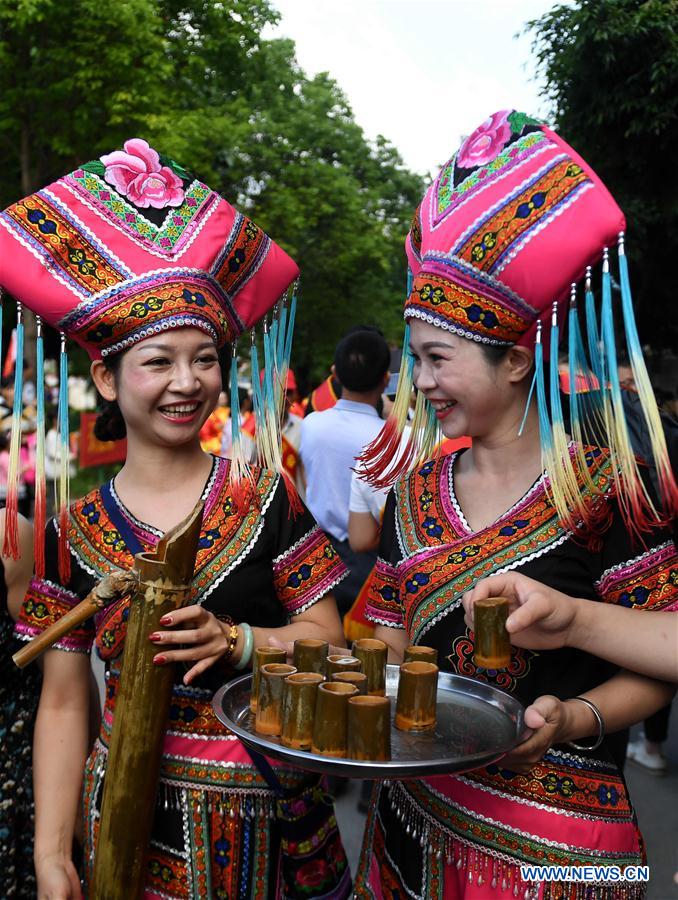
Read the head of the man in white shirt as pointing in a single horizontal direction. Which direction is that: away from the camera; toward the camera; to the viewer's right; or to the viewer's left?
away from the camera

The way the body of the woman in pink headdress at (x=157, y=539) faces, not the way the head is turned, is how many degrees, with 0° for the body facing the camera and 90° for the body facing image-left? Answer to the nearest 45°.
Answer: approximately 0°

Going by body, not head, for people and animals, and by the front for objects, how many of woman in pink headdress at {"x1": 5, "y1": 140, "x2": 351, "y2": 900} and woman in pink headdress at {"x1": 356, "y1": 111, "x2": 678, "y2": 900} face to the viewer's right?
0

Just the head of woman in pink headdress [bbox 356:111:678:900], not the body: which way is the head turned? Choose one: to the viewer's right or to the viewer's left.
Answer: to the viewer's left

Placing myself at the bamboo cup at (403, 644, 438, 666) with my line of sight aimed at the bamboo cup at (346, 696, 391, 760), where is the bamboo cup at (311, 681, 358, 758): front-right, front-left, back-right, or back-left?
front-right

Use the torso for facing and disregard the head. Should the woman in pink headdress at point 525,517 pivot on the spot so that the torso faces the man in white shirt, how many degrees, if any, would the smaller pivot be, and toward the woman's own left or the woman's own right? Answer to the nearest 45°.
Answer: approximately 135° to the woman's own right

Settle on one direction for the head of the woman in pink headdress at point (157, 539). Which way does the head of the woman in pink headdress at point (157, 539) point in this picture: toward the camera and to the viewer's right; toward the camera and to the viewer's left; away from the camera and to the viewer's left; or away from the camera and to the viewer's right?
toward the camera and to the viewer's right

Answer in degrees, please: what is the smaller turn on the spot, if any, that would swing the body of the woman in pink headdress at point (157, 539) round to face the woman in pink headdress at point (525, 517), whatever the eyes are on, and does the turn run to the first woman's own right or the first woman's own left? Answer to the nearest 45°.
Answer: approximately 90° to the first woman's own left

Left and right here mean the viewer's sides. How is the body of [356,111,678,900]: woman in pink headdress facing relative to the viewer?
facing the viewer and to the left of the viewer
